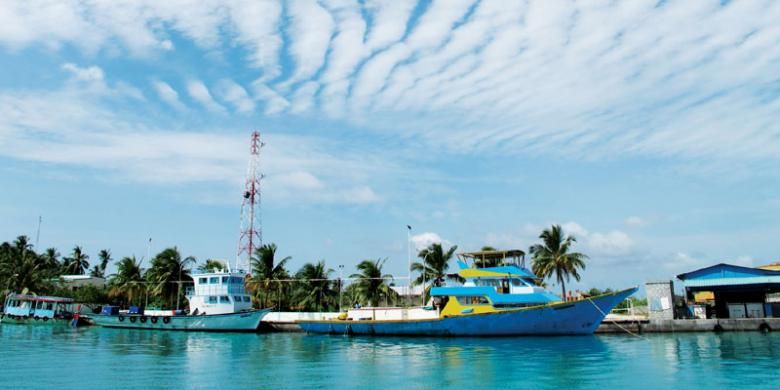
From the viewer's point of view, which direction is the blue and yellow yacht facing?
to the viewer's right

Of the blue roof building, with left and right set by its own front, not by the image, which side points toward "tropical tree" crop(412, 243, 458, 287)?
right

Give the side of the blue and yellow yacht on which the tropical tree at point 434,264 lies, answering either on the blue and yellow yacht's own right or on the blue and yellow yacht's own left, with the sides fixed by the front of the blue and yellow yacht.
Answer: on the blue and yellow yacht's own left

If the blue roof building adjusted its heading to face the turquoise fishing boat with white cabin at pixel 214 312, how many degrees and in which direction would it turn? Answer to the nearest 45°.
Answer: approximately 90° to its right

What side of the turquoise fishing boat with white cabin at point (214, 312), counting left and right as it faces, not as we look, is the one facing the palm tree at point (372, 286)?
front

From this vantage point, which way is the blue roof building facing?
toward the camera

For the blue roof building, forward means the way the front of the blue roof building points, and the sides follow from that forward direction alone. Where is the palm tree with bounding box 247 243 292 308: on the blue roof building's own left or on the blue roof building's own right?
on the blue roof building's own right

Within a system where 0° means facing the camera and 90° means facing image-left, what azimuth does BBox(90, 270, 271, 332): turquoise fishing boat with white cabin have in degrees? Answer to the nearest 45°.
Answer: approximately 270°

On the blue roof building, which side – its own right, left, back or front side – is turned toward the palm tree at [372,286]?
right

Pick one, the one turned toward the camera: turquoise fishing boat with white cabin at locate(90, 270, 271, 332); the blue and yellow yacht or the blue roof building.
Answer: the blue roof building

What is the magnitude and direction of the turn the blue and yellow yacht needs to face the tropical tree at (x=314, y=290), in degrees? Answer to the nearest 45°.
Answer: approximately 135° to its left

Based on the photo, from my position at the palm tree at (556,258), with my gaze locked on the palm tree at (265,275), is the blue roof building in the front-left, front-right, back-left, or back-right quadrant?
back-left

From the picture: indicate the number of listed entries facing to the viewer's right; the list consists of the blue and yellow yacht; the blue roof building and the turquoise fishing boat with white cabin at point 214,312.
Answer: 2

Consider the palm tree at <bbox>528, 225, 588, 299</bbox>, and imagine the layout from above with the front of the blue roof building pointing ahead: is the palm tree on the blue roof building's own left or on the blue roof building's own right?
on the blue roof building's own right
